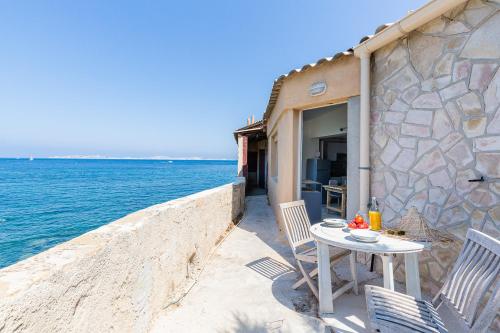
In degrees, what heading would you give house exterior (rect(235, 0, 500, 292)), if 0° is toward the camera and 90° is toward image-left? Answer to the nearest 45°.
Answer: approximately 45°

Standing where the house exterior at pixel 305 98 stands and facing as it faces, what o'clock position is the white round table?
The white round table is roughly at 10 o'clock from the house exterior.

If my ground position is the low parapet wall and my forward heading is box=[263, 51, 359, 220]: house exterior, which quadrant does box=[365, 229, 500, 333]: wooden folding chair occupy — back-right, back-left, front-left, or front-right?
front-right

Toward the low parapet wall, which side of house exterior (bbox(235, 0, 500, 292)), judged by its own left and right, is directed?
front

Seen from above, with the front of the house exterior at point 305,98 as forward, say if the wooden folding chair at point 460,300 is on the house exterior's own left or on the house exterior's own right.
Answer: on the house exterior's own left

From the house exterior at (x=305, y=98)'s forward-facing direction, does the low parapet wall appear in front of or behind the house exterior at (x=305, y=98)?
in front
